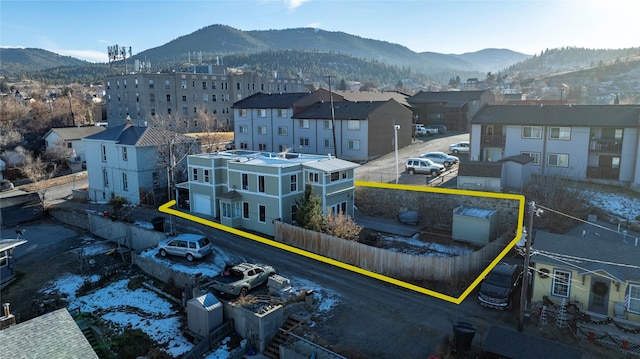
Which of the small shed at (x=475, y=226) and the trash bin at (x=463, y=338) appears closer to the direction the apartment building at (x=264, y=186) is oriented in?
the trash bin

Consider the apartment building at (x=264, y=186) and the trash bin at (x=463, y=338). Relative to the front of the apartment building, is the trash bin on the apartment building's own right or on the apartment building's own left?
on the apartment building's own left

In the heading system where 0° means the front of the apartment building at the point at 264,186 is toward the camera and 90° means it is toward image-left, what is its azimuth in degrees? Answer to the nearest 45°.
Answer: approximately 45°

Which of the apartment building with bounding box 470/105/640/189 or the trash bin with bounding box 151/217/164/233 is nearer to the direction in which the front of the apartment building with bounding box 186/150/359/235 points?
the trash bin

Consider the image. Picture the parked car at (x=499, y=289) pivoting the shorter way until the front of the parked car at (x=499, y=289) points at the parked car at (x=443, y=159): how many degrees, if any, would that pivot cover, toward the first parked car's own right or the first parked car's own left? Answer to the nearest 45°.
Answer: approximately 135° to the first parked car's own right
